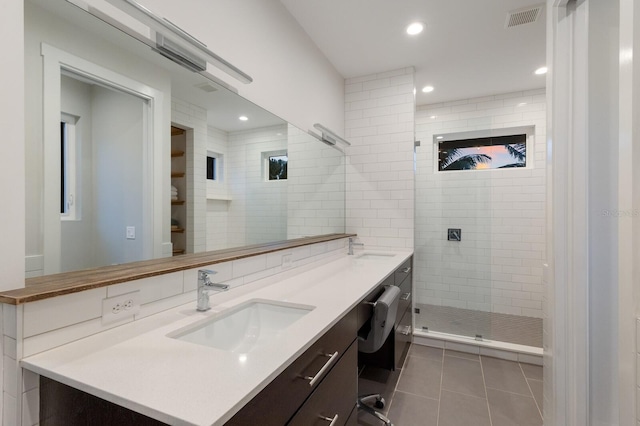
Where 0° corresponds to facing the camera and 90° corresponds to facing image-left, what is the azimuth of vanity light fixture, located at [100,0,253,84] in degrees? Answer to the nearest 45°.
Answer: approximately 315°

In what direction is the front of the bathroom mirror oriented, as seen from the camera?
facing the viewer and to the right of the viewer

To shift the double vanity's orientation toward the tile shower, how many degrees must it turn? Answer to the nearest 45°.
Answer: approximately 90° to its left

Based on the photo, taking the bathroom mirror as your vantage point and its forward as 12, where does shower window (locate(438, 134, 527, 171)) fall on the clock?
The shower window is roughly at 10 o'clock from the bathroom mirror.
